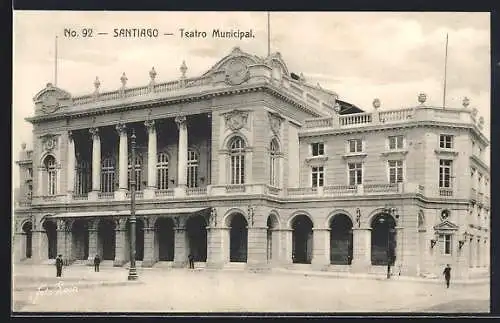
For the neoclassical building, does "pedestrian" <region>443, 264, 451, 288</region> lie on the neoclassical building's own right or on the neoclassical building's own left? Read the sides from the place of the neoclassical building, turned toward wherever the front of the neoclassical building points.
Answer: on the neoclassical building's own left

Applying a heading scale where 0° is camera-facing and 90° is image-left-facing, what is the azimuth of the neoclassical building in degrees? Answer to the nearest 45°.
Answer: approximately 45°
